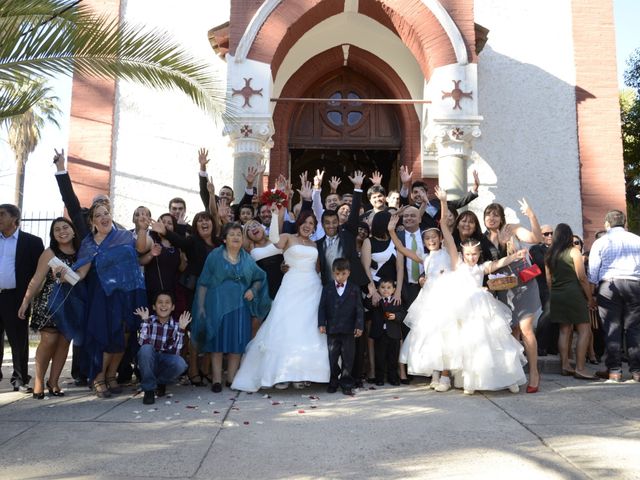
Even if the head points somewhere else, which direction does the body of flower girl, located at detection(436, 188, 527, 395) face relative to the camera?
toward the camera

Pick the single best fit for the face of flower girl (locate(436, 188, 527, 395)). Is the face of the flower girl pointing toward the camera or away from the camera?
toward the camera

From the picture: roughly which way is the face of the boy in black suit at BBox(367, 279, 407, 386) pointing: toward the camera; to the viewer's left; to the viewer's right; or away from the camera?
toward the camera

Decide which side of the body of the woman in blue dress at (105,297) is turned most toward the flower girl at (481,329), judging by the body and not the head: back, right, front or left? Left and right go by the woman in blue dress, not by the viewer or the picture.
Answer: left

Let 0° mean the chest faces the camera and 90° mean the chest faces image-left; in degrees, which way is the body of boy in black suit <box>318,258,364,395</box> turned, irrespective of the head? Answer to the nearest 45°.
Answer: approximately 0°

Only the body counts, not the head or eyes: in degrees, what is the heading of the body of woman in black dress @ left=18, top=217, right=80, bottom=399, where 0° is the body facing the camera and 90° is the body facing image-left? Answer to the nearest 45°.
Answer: approximately 315°

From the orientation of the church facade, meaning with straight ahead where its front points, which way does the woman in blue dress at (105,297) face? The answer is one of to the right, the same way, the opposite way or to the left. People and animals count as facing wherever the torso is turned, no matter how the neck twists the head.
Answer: the same way

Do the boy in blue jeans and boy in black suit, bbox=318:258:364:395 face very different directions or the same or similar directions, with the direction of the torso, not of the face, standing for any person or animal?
same or similar directions

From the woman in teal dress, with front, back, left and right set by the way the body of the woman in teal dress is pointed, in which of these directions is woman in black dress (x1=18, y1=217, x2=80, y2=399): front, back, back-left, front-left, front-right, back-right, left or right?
right

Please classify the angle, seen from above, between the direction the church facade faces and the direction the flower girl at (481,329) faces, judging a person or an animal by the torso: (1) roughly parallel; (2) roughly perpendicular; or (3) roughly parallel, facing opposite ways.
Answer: roughly parallel

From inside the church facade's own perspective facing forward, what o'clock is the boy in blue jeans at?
The boy in blue jeans is roughly at 1 o'clock from the church facade.

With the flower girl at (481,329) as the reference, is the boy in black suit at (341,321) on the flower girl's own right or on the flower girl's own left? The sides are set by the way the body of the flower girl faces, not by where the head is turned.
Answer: on the flower girl's own right

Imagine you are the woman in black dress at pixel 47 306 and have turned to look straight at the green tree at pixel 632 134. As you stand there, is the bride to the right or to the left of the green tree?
right

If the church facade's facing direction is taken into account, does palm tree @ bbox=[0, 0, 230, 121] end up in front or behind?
in front

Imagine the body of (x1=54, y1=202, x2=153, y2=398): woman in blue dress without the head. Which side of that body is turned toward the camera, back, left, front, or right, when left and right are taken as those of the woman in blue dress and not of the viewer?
front

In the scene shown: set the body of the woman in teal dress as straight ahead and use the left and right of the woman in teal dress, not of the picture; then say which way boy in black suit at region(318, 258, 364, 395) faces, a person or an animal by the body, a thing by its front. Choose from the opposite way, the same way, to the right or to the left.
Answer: the same way

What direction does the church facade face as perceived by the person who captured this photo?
facing the viewer

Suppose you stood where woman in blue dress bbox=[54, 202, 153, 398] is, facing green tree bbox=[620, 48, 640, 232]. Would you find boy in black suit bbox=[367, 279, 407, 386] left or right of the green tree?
right

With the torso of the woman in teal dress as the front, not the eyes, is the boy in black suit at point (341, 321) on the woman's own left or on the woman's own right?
on the woman's own left
